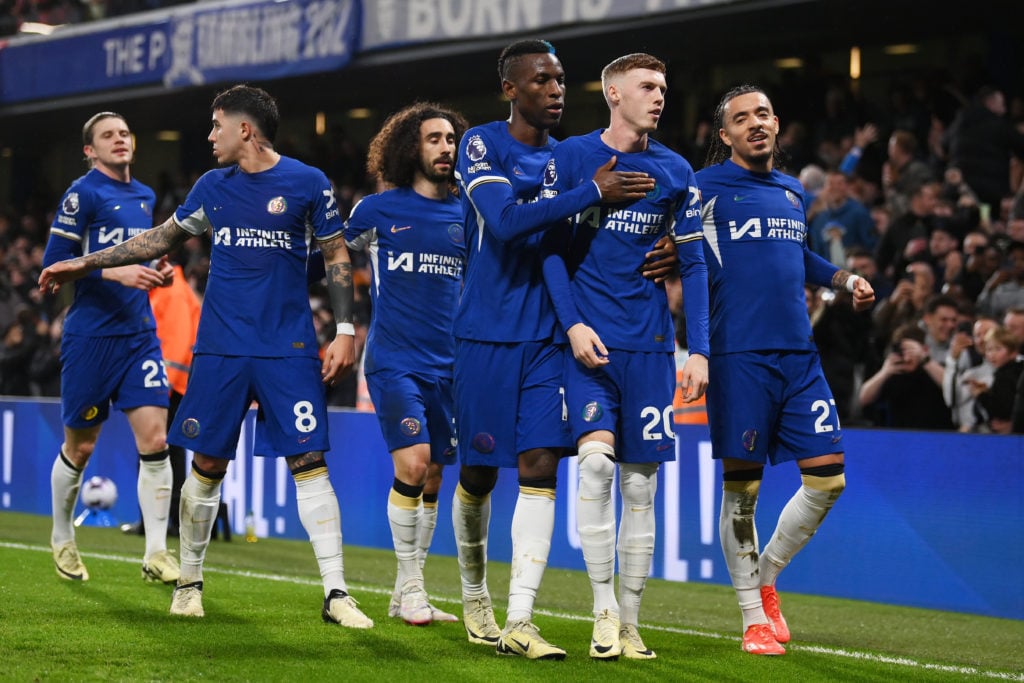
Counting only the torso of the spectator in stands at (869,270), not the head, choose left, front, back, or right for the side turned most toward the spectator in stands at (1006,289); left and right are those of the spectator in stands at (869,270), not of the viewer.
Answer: left

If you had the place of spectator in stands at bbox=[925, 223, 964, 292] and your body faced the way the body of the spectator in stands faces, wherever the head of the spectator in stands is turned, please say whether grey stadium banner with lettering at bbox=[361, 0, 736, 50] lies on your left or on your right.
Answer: on your right

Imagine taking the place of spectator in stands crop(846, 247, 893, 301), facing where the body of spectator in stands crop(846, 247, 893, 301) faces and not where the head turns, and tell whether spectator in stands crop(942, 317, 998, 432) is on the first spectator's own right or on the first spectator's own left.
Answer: on the first spectator's own left

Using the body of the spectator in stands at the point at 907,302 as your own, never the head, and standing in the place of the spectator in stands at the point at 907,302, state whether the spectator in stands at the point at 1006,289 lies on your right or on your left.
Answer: on your left

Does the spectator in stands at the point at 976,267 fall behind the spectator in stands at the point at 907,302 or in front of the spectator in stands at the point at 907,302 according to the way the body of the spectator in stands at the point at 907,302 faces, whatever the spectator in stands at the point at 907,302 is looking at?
behind

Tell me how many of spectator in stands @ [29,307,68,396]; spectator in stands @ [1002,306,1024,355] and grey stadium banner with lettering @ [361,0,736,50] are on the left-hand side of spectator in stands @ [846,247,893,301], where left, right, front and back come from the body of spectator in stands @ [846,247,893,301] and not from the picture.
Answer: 1
